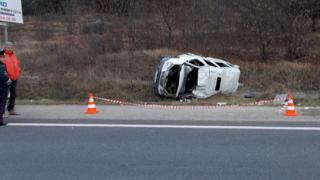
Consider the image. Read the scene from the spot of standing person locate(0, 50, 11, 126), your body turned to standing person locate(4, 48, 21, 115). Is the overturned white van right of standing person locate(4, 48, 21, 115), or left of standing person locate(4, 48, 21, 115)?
right
